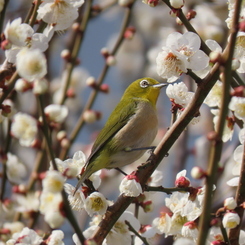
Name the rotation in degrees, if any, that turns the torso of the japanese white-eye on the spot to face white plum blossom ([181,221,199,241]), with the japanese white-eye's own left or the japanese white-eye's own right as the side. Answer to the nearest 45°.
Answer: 0° — it already faces it

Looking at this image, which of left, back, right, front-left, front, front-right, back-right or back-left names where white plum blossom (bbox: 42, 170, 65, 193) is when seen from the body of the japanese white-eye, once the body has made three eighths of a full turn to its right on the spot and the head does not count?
front-right

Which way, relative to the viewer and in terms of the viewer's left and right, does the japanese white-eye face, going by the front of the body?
facing to the right of the viewer

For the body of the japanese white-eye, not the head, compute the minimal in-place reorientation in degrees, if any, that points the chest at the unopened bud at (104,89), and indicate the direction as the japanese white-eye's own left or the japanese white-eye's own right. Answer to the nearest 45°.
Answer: approximately 90° to the japanese white-eye's own left

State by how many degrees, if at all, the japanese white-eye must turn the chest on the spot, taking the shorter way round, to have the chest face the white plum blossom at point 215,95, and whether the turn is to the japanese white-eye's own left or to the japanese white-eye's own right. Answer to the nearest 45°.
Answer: approximately 45° to the japanese white-eye's own right

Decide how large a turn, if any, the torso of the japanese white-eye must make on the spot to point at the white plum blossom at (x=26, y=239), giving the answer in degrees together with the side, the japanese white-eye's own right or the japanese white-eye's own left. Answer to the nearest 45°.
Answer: approximately 135° to the japanese white-eye's own right

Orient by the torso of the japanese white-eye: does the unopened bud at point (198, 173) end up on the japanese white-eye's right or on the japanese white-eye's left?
on the japanese white-eye's right
